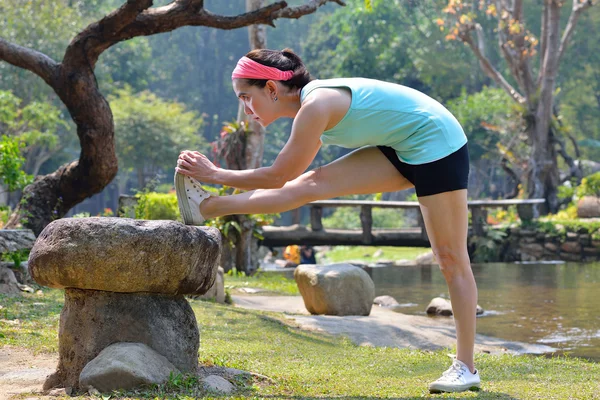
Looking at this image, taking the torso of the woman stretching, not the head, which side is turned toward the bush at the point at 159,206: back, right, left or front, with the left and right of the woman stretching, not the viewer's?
right

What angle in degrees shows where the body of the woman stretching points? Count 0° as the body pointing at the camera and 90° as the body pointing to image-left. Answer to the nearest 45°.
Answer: approximately 90°

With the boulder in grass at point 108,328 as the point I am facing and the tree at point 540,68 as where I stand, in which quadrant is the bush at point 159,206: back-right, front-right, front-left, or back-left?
front-right

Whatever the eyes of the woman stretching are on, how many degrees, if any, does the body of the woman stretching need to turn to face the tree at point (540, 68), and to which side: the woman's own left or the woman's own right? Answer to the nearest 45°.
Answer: approximately 90° to the woman's own right

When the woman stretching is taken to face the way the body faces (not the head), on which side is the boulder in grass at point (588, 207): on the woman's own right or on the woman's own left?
on the woman's own right

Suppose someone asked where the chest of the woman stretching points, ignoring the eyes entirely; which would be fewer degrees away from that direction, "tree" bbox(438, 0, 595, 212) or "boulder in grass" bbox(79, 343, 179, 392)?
the boulder in grass

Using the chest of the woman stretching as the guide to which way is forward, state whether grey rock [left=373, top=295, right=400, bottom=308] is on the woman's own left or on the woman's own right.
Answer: on the woman's own right

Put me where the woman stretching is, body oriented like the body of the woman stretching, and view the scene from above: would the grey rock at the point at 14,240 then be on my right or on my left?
on my right

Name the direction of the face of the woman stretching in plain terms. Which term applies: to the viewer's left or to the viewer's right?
to the viewer's left

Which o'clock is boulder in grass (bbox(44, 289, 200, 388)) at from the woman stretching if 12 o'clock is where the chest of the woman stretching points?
The boulder in grass is roughly at 12 o'clock from the woman stretching.

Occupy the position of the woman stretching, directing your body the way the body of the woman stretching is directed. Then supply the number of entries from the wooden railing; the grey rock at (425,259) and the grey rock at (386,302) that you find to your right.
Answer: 3

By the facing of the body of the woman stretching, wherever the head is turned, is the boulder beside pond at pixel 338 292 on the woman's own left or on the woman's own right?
on the woman's own right

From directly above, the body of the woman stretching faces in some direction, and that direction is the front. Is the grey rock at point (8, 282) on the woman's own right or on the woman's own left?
on the woman's own right

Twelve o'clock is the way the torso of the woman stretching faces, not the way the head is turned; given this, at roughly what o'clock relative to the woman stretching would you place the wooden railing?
The wooden railing is roughly at 3 o'clock from the woman stretching.

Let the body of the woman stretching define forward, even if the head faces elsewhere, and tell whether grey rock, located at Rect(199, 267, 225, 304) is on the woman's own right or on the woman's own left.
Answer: on the woman's own right

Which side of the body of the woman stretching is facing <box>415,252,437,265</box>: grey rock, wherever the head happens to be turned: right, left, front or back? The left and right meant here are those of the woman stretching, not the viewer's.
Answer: right
